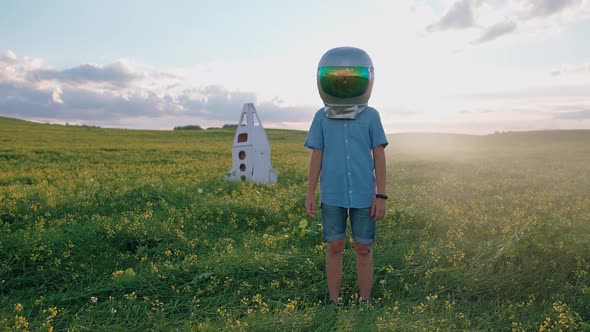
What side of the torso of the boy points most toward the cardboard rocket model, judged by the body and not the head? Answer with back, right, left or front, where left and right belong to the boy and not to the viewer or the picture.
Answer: back

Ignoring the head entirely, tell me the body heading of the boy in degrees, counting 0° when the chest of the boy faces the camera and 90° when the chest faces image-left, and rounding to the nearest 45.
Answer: approximately 0°
